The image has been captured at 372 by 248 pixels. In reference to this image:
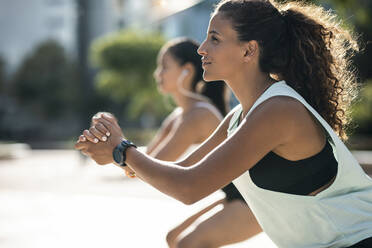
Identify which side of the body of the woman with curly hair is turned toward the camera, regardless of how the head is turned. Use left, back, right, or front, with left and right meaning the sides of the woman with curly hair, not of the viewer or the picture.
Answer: left

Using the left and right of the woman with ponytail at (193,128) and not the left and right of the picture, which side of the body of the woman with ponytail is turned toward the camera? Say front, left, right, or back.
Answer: left

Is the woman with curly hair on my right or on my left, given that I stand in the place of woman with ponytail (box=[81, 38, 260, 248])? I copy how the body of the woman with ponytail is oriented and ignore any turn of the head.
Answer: on my left

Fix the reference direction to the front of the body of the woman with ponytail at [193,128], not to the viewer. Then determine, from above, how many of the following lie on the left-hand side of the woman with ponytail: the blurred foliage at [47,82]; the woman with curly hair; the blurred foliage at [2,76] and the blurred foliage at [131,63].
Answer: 1

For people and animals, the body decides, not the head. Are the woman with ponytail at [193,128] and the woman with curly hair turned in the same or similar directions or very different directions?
same or similar directions

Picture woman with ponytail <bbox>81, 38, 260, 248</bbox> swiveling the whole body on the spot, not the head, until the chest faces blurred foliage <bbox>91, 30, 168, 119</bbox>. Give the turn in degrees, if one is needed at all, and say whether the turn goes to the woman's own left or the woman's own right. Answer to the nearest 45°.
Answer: approximately 90° to the woman's own right

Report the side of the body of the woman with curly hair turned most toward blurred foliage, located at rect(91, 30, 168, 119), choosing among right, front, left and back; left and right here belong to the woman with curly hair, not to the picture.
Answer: right

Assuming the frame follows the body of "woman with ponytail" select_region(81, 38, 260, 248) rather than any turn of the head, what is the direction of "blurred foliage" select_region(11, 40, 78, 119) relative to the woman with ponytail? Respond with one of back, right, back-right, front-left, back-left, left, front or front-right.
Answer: right

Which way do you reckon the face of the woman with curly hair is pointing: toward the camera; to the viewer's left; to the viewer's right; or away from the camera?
to the viewer's left

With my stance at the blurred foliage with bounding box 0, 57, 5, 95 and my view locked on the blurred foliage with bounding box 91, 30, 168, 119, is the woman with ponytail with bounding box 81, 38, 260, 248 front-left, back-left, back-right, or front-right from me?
front-right
